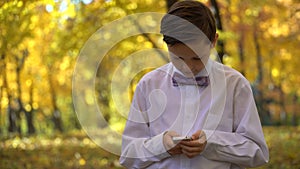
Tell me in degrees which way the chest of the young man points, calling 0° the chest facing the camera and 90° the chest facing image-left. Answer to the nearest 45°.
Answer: approximately 0°
